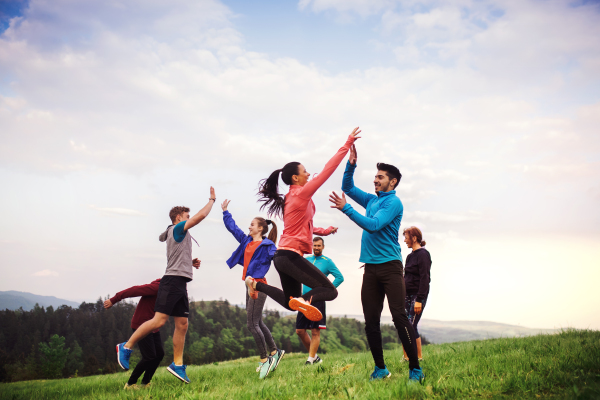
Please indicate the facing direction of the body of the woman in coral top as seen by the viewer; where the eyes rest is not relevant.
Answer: to the viewer's right

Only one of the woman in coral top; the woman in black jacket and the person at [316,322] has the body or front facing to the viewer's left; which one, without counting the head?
the woman in black jacket

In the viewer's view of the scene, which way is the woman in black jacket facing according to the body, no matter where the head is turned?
to the viewer's left

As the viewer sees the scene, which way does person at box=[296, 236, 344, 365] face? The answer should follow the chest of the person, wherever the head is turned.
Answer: toward the camera

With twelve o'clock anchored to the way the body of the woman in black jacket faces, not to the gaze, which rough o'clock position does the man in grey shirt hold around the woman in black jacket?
The man in grey shirt is roughly at 11 o'clock from the woman in black jacket.

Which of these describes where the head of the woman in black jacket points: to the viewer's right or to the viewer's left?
to the viewer's left

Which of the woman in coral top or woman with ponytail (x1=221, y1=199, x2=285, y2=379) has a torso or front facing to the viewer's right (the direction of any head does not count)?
the woman in coral top

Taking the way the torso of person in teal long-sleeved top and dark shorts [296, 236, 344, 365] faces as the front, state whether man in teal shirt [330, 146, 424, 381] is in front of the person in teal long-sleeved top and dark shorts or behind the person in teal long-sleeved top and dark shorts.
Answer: in front

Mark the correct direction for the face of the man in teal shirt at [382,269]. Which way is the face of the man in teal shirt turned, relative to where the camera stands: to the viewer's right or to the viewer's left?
to the viewer's left

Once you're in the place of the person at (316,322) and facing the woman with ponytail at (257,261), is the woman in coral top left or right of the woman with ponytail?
left

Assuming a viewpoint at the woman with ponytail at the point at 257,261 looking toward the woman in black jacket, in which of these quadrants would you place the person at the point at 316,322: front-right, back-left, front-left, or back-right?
front-left

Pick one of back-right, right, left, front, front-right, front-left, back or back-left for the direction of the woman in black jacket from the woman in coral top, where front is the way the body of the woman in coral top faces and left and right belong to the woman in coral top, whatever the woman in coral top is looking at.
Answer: front-left

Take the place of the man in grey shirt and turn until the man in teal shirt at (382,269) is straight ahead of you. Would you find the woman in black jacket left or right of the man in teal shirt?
left

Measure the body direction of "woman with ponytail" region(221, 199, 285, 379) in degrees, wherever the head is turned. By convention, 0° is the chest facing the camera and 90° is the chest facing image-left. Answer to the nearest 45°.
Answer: approximately 45°

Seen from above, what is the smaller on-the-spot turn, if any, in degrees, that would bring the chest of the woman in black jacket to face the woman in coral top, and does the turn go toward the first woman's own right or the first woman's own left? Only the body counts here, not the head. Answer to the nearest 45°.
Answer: approximately 45° to the first woman's own left
